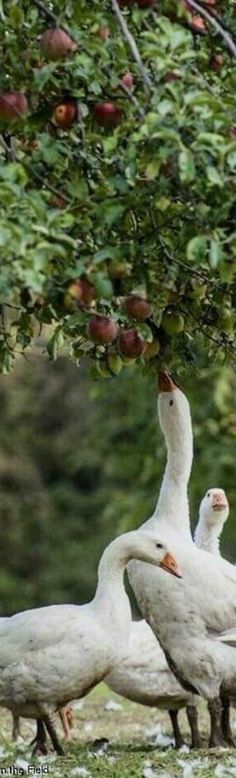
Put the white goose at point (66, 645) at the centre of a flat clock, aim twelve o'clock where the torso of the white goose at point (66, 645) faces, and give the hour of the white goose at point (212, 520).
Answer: the white goose at point (212, 520) is roughly at 10 o'clock from the white goose at point (66, 645).

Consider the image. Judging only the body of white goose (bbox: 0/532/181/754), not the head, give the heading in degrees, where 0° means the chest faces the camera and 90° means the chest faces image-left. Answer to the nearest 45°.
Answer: approximately 270°
